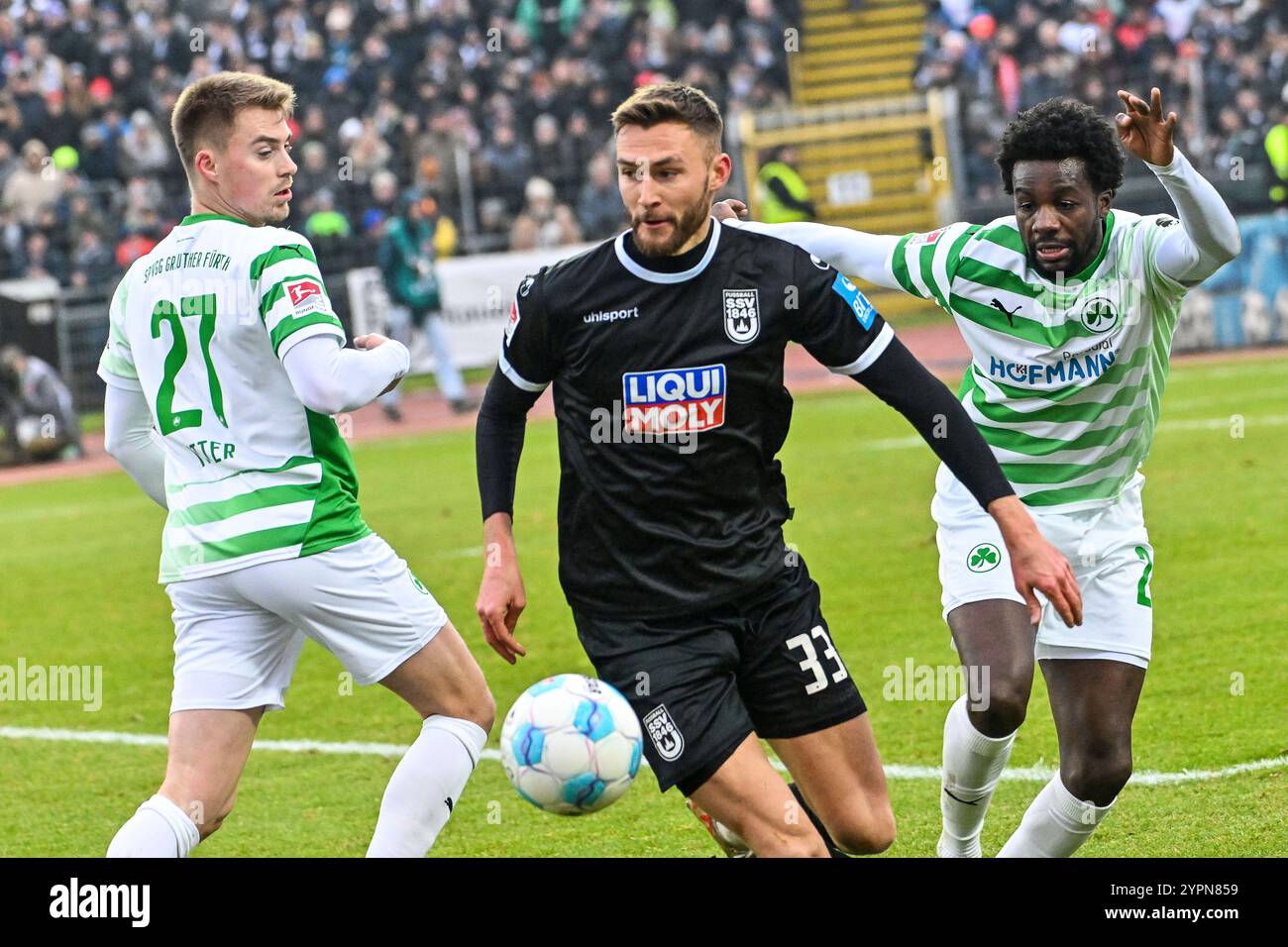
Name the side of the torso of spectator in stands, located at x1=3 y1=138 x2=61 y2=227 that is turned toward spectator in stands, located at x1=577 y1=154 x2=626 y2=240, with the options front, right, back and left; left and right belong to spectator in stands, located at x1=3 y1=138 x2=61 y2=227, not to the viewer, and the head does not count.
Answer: left

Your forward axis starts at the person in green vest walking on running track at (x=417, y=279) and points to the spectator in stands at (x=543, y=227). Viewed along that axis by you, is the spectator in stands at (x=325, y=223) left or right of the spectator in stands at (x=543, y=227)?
left

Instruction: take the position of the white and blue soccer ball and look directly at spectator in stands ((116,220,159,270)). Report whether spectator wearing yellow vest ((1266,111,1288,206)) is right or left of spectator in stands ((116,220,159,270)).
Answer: right

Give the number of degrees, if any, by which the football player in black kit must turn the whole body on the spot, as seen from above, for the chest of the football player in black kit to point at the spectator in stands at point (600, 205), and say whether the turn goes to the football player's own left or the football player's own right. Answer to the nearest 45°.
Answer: approximately 180°

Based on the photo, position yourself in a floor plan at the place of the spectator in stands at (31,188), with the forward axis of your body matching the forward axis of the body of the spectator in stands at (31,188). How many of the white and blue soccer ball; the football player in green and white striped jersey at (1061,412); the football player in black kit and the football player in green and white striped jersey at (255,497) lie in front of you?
4

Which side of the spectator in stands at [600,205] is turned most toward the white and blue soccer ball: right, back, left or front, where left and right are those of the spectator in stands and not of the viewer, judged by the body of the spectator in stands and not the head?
front

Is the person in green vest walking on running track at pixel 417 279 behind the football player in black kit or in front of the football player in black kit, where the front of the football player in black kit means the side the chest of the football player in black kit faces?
behind

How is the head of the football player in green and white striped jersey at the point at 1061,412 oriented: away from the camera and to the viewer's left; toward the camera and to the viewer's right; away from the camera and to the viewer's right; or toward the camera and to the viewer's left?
toward the camera and to the viewer's left

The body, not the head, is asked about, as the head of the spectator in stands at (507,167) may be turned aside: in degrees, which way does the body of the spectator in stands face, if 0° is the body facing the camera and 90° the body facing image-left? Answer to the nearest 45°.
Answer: approximately 0°

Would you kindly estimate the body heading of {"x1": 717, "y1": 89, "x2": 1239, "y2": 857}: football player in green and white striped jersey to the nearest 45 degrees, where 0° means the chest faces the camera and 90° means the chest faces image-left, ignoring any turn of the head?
approximately 0°

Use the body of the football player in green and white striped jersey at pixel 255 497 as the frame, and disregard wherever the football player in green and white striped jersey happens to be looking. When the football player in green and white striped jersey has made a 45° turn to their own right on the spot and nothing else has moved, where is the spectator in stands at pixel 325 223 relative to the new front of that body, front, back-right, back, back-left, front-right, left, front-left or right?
left
